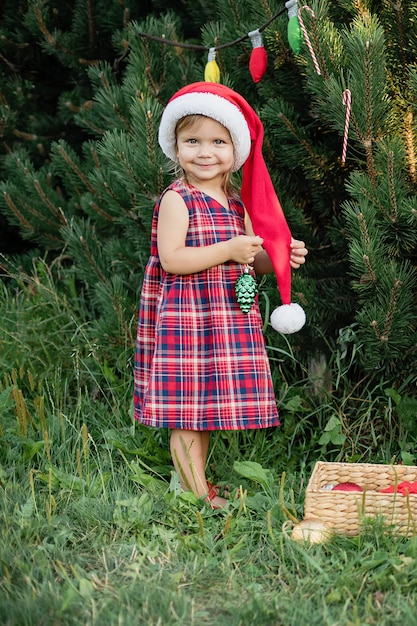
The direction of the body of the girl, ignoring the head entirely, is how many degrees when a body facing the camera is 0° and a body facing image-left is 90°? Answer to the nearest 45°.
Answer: approximately 315°
